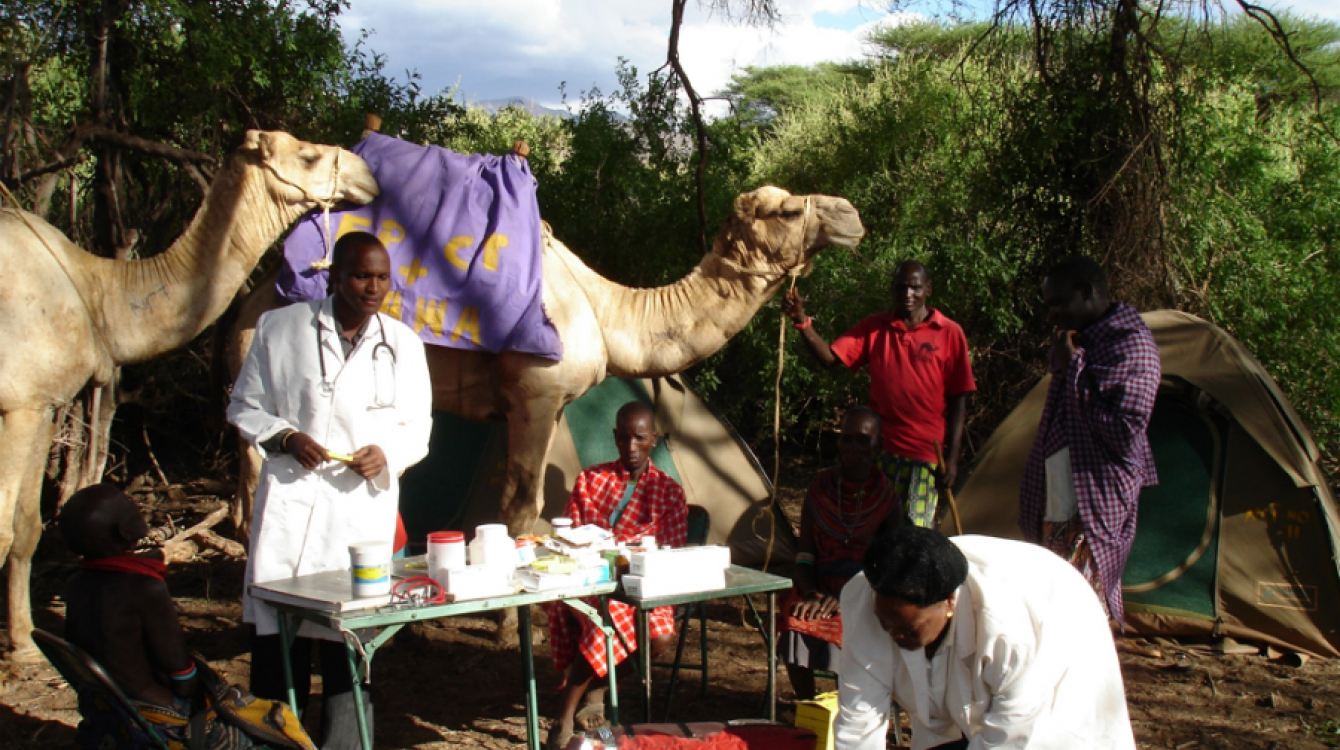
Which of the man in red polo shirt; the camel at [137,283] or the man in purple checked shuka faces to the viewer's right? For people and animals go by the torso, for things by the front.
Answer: the camel

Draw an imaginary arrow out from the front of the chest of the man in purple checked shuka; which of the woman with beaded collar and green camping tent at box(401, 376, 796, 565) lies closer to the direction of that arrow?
the woman with beaded collar

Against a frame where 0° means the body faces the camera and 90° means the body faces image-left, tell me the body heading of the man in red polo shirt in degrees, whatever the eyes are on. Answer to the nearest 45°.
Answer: approximately 0°

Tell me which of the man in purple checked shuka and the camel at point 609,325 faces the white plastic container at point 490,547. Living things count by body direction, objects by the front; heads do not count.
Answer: the man in purple checked shuka

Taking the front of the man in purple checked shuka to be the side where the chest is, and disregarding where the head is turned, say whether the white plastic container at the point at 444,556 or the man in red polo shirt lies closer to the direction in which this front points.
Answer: the white plastic container

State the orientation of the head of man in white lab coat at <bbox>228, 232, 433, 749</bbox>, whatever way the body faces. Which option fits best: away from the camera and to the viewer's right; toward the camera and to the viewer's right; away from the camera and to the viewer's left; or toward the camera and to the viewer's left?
toward the camera and to the viewer's right

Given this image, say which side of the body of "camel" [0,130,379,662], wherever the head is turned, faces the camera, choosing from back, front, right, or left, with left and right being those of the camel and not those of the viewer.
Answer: right

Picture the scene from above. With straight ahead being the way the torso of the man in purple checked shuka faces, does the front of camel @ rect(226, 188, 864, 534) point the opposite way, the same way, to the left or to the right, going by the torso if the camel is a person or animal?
the opposite way

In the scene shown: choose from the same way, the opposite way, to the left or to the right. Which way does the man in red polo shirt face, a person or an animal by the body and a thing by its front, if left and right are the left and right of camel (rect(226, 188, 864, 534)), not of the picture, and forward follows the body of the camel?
to the right

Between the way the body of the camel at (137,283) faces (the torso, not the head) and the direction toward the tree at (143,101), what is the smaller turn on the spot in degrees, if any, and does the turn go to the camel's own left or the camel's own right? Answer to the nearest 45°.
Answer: approximately 90° to the camel's own left
